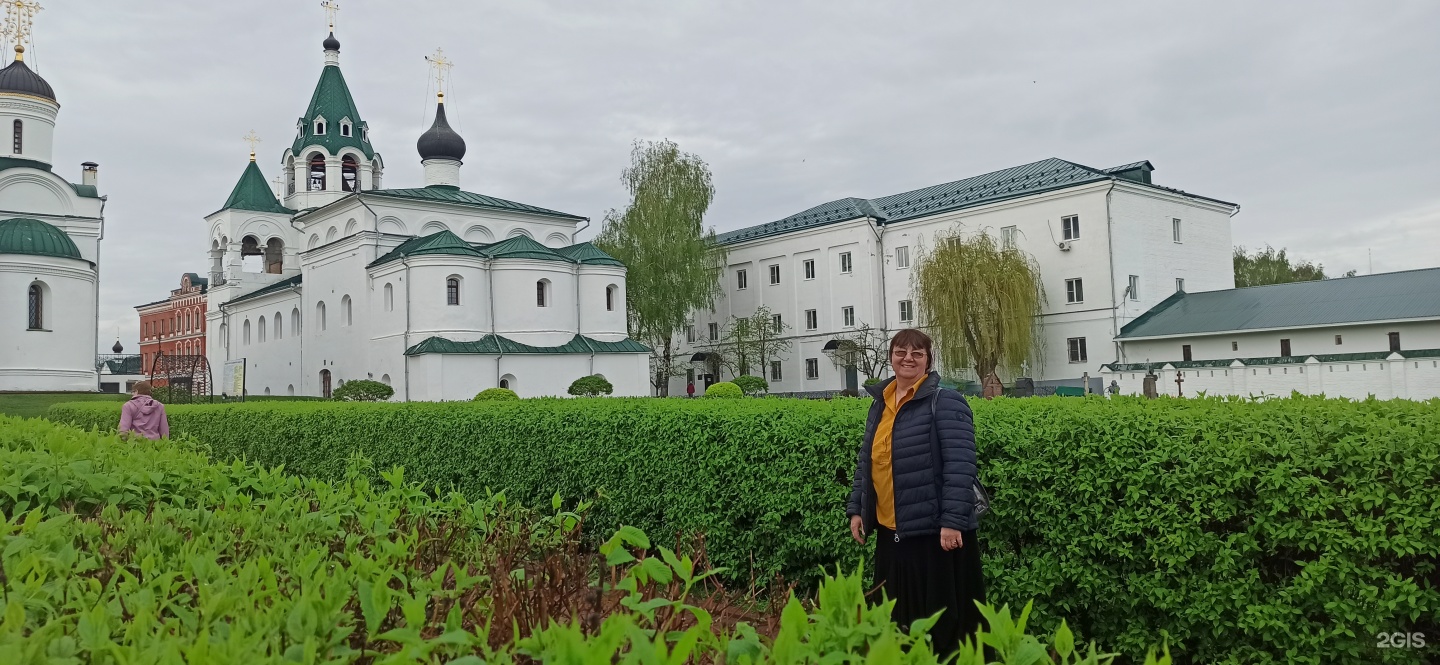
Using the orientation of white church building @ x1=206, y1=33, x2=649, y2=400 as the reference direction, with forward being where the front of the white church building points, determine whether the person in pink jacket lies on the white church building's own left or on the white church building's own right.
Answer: on the white church building's own left

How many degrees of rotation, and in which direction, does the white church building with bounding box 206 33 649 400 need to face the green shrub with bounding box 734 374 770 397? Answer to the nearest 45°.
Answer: approximately 135° to its right

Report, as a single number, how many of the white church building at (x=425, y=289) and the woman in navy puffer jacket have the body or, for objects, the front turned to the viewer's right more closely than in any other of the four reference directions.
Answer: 0

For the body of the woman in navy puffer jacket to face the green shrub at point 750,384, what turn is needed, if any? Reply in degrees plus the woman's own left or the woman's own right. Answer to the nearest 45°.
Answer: approximately 135° to the woman's own right

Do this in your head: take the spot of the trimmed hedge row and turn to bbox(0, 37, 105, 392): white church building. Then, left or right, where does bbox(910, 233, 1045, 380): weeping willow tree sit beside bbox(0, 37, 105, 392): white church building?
right

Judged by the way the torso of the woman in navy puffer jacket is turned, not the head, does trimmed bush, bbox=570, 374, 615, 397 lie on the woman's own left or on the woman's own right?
on the woman's own right

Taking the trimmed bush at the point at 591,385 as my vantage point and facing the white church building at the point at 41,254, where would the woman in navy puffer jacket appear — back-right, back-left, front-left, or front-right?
back-left

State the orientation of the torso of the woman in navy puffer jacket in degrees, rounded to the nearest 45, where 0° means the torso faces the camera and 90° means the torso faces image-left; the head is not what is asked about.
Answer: approximately 45°

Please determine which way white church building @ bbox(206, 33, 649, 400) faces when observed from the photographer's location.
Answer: facing away from the viewer and to the left of the viewer
